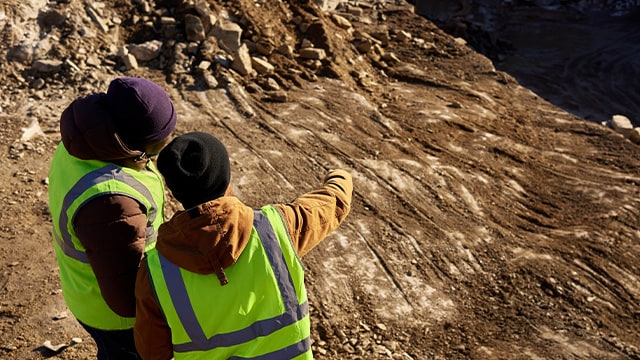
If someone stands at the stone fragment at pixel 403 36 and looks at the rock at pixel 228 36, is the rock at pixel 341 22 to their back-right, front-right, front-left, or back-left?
front-right

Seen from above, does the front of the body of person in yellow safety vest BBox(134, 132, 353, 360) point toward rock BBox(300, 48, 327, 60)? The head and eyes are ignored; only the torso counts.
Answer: yes

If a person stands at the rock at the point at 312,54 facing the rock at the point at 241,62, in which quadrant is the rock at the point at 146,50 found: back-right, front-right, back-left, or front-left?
front-right

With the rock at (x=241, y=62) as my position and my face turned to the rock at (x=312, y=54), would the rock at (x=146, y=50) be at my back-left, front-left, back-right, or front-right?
back-left

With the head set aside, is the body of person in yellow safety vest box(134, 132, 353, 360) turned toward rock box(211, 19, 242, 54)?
yes

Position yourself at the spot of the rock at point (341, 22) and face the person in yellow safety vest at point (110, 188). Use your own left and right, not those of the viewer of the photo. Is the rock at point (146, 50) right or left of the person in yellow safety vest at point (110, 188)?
right

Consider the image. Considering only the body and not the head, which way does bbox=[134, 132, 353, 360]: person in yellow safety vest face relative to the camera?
away from the camera

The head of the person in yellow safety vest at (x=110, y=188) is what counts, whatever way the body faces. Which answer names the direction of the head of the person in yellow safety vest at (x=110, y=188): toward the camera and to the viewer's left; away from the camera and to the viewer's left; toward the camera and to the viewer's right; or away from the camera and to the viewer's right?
away from the camera and to the viewer's right

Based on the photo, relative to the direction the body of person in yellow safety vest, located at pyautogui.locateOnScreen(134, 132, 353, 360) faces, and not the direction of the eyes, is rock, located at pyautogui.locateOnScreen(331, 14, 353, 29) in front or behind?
in front

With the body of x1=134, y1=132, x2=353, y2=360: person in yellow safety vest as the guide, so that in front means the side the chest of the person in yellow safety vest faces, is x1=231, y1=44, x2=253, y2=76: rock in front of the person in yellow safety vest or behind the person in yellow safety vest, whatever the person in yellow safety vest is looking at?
in front

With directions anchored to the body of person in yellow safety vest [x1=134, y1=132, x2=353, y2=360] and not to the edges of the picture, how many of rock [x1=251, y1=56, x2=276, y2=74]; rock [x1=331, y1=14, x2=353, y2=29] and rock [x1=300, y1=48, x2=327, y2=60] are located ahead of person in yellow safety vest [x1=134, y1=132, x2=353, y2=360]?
3

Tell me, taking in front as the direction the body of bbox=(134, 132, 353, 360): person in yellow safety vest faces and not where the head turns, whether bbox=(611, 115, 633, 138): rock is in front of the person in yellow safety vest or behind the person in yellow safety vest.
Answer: in front

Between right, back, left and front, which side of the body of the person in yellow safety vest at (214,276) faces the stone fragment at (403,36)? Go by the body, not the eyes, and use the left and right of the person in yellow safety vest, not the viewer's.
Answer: front

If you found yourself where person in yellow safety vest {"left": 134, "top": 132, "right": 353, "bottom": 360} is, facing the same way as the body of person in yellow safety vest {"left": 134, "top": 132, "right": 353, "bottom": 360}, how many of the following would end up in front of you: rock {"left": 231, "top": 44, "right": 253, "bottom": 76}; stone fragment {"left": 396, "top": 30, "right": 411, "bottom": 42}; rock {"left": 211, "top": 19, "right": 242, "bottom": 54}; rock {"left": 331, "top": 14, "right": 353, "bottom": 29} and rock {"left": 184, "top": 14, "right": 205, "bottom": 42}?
5
